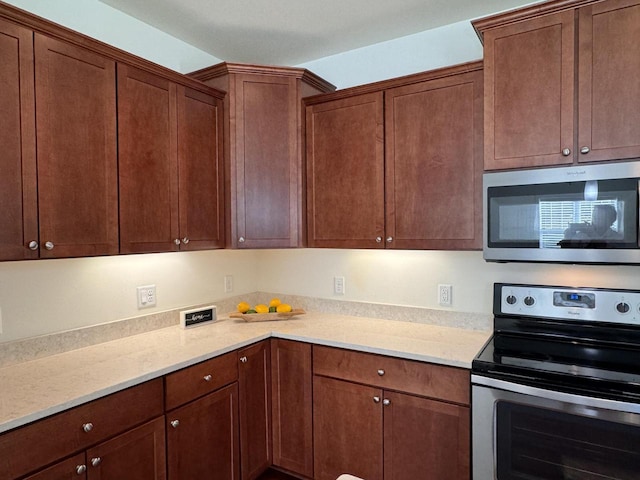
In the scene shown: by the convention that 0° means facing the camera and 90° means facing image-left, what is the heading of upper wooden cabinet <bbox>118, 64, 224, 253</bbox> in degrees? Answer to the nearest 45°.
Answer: approximately 315°

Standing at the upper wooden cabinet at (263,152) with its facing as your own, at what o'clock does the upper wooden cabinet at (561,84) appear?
the upper wooden cabinet at (561,84) is roughly at 10 o'clock from the upper wooden cabinet at (263,152).

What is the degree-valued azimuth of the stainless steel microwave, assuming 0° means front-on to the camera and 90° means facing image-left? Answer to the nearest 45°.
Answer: approximately 0°

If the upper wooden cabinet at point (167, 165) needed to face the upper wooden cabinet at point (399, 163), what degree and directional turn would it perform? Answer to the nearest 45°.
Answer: approximately 45° to its left

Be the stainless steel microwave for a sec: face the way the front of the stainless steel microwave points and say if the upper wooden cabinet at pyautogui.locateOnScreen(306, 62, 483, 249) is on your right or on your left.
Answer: on your right

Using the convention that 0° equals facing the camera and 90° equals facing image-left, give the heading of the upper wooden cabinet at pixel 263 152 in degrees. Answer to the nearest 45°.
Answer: approximately 0°

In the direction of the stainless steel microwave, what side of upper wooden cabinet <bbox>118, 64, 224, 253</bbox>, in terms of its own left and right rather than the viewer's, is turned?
front

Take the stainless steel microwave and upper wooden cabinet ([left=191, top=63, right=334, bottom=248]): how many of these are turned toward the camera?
2
